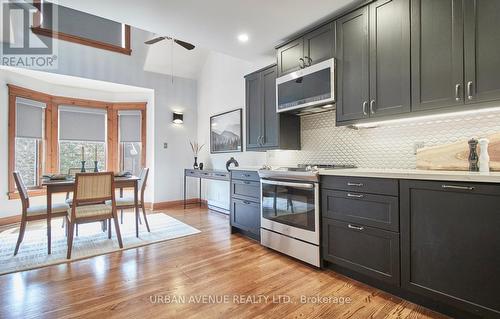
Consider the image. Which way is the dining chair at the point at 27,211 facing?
to the viewer's right

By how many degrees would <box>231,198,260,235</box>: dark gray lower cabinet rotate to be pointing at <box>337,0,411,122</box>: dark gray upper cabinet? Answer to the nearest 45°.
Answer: approximately 90° to its left

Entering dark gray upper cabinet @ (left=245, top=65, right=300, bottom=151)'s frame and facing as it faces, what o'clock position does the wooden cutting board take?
The wooden cutting board is roughly at 9 o'clock from the dark gray upper cabinet.

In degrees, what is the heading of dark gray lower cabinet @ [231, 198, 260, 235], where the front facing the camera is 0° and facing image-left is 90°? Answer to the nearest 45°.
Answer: approximately 45°

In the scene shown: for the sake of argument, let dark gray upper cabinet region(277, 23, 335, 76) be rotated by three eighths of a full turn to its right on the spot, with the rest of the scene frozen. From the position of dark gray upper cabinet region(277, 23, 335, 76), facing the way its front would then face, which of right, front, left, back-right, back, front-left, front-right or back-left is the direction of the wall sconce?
front-left

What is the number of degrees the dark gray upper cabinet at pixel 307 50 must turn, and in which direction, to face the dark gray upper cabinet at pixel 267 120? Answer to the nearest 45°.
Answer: approximately 90° to its right

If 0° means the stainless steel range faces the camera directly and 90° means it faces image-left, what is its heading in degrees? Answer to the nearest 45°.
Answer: approximately 45°

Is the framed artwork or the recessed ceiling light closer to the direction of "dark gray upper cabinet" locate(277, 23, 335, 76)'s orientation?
the recessed ceiling light

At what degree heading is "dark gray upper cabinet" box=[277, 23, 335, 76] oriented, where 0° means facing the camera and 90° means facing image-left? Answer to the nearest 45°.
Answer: approximately 45°
